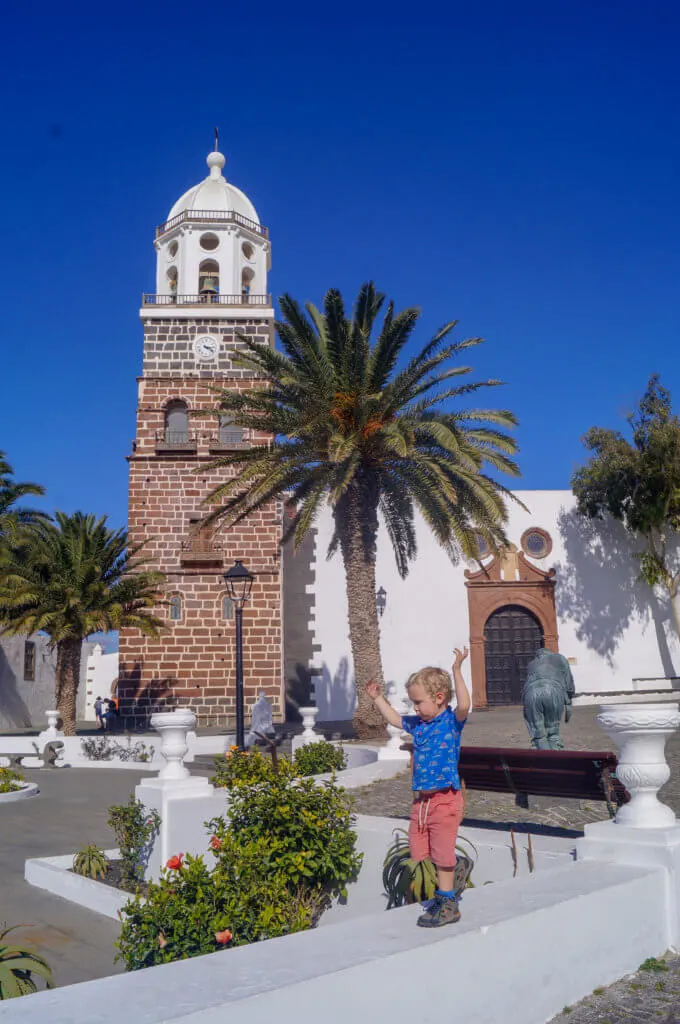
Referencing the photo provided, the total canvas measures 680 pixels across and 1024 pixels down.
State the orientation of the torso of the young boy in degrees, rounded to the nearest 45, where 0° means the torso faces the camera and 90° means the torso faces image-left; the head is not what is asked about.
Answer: approximately 45°

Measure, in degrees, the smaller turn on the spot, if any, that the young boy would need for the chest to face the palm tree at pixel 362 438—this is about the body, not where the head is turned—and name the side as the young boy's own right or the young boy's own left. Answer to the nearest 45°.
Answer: approximately 135° to the young boy's own right

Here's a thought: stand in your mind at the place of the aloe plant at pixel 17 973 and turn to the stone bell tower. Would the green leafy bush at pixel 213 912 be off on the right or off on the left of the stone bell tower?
right

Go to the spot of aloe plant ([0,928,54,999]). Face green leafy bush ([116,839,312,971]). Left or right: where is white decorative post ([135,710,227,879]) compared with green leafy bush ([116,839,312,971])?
left

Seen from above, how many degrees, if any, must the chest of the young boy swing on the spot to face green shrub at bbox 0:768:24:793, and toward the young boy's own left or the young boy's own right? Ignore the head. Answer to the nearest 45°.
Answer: approximately 90° to the young boy's own right

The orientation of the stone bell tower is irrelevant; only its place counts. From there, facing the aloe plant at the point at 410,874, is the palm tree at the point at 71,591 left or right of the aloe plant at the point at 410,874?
right

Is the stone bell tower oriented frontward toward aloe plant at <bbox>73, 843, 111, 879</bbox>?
yes

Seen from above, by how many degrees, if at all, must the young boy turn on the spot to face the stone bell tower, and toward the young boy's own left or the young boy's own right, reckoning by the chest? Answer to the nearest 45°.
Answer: approximately 135° to the young boy's own right

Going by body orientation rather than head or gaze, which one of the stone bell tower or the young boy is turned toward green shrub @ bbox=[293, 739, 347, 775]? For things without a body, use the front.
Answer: the stone bell tower
